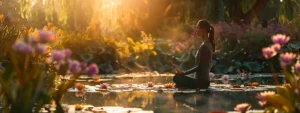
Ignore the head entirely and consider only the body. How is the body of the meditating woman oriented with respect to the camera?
to the viewer's left

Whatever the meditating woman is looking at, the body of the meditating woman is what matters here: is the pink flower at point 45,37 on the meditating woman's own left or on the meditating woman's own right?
on the meditating woman's own left

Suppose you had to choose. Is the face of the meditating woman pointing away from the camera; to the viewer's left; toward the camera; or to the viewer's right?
to the viewer's left

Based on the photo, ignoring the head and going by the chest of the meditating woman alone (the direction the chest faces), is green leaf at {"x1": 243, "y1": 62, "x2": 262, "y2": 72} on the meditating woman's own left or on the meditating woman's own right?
on the meditating woman's own right

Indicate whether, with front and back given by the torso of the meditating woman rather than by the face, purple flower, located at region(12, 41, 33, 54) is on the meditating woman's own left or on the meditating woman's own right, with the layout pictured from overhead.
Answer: on the meditating woman's own left

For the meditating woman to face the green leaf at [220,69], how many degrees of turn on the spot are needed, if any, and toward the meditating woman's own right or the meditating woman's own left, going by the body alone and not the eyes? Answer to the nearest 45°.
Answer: approximately 90° to the meditating woman's own right

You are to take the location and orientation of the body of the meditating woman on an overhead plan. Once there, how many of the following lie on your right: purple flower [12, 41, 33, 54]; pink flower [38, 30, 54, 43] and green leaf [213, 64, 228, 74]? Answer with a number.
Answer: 1
